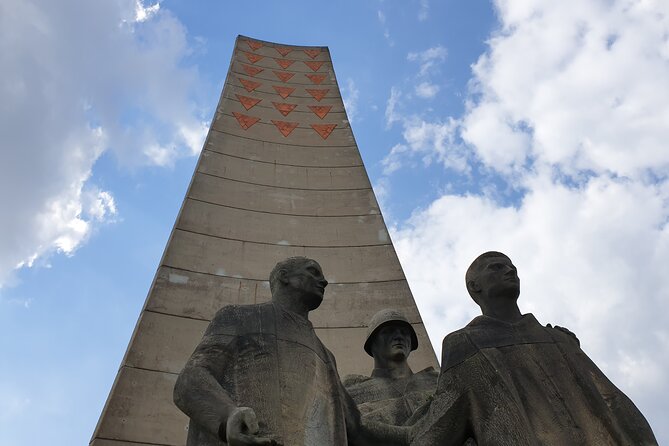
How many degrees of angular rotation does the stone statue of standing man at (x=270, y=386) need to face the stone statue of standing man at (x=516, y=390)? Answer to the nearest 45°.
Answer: approximately 45° to its left

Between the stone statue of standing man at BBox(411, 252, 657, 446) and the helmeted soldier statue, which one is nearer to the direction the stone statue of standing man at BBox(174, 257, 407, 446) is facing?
the stone statue of standing man

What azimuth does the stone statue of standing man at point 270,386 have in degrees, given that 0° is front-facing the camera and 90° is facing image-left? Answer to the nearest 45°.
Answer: approximately 315°

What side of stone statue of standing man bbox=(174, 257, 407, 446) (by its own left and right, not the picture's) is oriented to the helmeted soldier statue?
left
